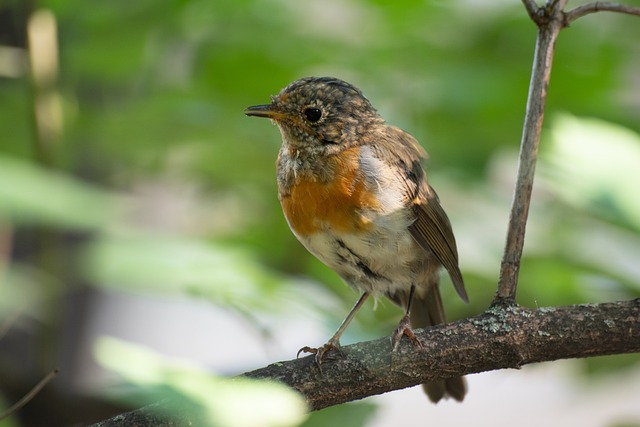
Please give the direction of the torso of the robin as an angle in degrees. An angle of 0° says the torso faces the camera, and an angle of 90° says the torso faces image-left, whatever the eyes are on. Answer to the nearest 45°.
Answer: approximately 45°

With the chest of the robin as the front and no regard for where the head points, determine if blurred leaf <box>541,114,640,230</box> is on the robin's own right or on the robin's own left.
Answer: on the robin's own left

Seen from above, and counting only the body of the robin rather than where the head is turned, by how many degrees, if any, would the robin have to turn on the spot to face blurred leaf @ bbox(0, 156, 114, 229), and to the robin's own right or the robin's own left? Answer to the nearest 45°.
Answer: approximately 45° to the robin's own right
